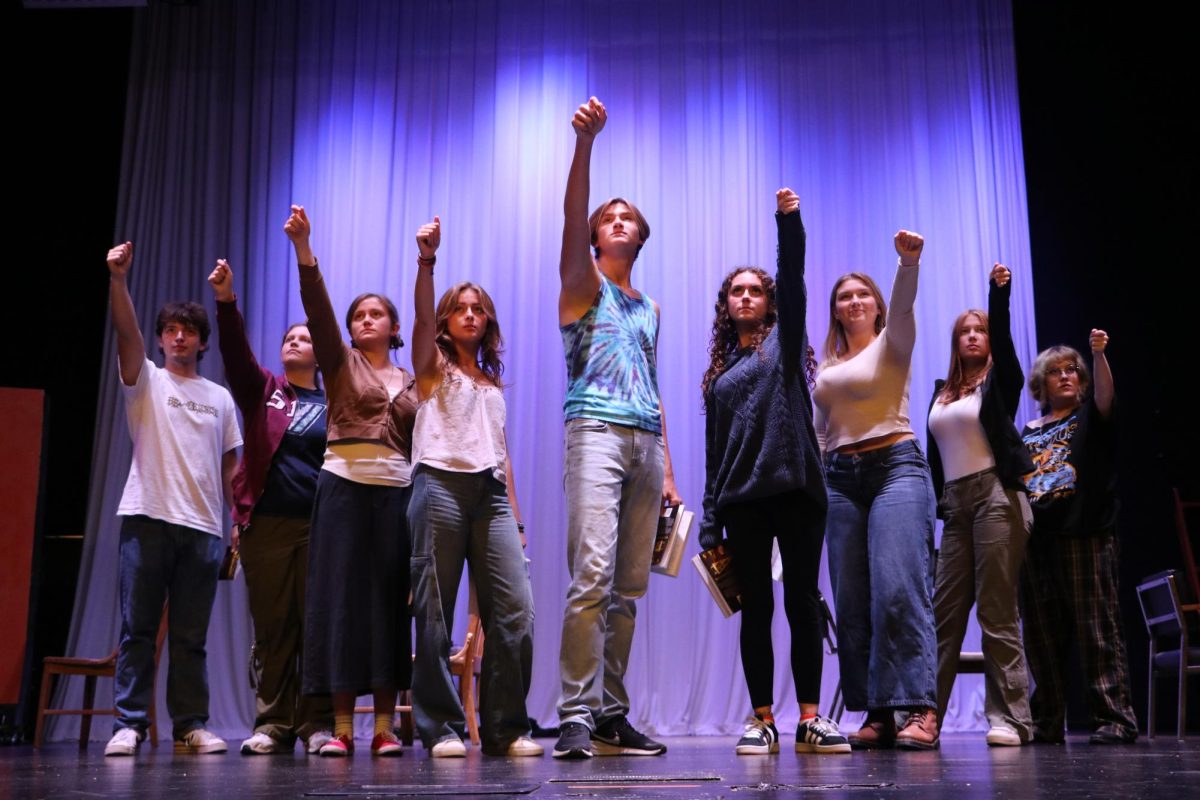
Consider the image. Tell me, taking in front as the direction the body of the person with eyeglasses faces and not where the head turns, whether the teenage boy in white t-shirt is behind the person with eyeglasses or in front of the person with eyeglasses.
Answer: in front

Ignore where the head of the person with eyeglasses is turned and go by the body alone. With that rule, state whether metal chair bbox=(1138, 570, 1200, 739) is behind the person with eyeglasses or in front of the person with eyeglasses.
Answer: behind

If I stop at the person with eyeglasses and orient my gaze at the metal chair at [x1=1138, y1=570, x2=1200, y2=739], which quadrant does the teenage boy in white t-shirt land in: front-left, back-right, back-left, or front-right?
back-left

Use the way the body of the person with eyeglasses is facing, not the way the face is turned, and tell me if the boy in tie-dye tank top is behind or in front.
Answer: in front

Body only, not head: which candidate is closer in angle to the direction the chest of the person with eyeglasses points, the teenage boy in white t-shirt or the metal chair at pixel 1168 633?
the teenage boy in white t-shirt

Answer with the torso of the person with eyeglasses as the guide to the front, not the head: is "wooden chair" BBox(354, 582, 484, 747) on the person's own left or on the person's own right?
on the person's own right

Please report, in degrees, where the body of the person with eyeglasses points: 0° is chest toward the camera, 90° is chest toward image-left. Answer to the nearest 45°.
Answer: approximately 45°

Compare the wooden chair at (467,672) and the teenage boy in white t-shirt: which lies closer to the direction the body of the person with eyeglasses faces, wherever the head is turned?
the teenage boy in white t-shirt

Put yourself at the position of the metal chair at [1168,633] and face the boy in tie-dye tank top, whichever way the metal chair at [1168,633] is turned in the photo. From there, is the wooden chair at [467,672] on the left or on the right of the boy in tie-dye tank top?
right

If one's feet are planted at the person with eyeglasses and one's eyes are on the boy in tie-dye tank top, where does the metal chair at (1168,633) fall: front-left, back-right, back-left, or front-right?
back-right
